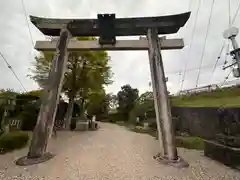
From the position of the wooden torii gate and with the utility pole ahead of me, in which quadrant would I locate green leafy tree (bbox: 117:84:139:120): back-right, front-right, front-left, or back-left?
front-left

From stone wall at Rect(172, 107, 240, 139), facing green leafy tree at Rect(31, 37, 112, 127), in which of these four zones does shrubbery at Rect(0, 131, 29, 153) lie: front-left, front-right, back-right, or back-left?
front-left

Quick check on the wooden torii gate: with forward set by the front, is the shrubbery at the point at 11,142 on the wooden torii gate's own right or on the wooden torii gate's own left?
on the wooden torii gate's own right

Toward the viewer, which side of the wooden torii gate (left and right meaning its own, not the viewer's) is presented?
front

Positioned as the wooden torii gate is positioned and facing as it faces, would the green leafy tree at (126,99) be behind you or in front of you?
behind

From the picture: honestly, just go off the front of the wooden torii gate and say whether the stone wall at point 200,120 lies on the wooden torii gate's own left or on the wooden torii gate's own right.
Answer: on the wooden torii gate's own left

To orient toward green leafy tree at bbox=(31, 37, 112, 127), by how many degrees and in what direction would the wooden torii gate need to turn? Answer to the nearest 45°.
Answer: approximately 180°

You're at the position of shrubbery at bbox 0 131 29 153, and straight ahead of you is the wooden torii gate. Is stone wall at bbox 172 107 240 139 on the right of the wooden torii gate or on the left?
left
